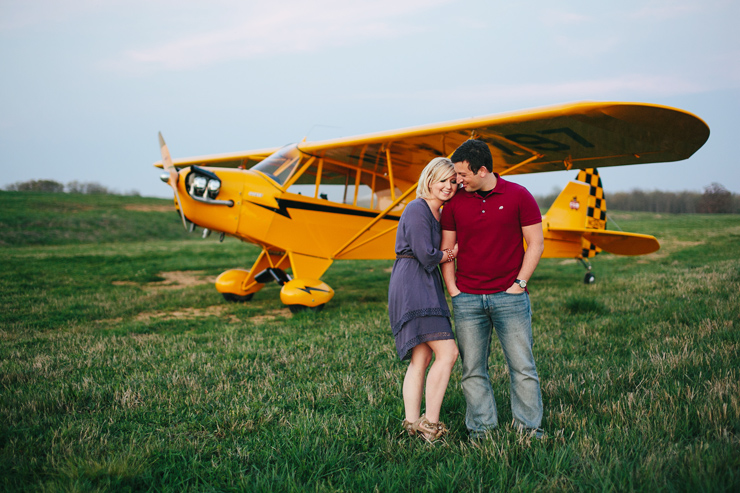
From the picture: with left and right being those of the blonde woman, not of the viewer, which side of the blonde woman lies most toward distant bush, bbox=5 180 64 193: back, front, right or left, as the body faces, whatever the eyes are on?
back

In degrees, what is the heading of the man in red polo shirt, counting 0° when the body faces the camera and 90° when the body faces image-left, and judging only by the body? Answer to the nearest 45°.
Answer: approximately 0°

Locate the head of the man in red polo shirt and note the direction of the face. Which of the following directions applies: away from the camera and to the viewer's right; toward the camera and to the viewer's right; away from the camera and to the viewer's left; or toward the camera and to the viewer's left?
toward the camera and to the viewer's left

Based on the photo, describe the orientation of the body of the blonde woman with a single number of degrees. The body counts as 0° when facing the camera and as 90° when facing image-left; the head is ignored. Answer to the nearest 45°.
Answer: approximately 315°

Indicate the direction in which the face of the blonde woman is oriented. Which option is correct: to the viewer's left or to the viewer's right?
to the viewer's right

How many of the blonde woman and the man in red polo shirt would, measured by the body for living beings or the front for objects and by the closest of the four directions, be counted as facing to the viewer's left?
0

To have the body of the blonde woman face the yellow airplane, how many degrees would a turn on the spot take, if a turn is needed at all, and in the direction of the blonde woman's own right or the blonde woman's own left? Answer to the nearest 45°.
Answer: approximately 135° to the blonde woman's own left

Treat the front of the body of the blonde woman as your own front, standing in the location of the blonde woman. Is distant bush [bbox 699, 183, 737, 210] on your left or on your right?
on your left
